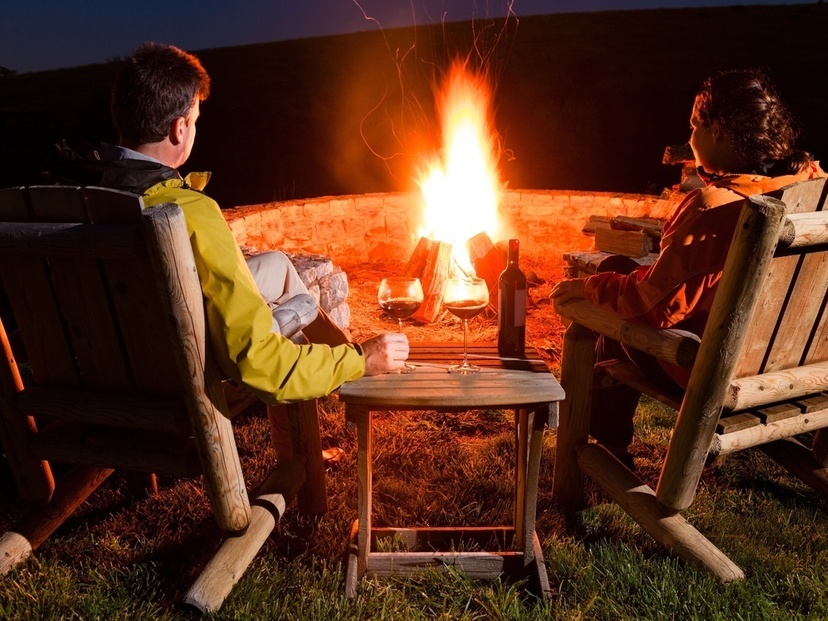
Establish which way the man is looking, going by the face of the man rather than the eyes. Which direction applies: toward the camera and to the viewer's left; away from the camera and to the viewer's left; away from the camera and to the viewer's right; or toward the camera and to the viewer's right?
away from the camera and to the viewer's right

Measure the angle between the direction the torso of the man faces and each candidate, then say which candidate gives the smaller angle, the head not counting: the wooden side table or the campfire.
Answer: the campfire

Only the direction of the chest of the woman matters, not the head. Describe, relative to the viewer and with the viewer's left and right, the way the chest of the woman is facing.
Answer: facing away from the viewer and to the left of the viewer

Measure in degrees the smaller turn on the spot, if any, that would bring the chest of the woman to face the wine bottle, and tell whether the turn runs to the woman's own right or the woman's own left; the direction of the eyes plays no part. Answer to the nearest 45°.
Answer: approximately 90° to the woman's own left

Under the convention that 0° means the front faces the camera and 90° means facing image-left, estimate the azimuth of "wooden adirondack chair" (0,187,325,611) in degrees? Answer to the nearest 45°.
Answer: approximately 225°

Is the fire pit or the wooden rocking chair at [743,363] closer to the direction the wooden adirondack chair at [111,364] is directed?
the fire pit

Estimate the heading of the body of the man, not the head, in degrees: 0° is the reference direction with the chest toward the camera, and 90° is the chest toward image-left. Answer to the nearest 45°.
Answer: approximately 225°

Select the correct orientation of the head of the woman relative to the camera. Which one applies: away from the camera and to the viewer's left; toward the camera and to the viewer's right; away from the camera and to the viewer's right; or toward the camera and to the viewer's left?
away from the camera and to the viewer's left

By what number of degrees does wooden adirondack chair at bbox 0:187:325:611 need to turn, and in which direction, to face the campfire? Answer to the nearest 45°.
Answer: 0° — it already faces it

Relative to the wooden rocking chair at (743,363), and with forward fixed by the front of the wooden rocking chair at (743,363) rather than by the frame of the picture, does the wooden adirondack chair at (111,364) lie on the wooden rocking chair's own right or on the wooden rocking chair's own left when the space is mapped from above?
on the wooden rocking chair's own left

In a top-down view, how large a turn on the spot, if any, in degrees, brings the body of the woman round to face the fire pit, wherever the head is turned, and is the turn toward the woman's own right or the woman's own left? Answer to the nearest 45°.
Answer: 0° — they already face it
